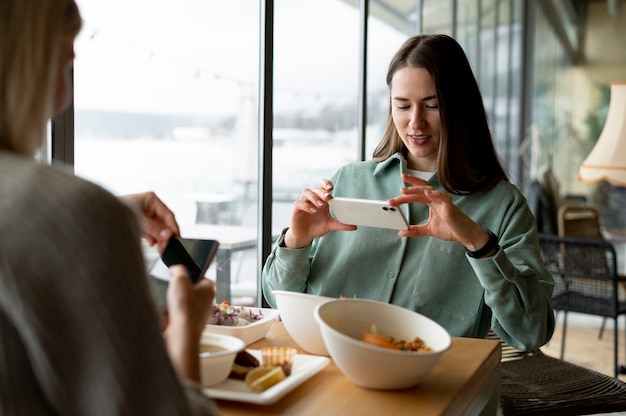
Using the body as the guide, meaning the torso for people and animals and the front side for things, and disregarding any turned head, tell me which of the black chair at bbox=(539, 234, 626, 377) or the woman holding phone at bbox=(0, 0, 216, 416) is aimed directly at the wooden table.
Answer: the woman holding phone

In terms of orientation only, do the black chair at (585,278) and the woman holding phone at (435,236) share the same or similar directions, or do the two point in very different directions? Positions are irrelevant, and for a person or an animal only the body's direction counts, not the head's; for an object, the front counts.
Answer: very different directions

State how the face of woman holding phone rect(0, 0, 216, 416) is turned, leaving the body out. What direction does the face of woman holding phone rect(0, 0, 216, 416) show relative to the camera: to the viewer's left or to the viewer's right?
to the viewer's right

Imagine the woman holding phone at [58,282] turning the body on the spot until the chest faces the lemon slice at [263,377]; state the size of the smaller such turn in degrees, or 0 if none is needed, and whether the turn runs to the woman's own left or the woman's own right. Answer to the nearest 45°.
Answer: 0° — they already face it

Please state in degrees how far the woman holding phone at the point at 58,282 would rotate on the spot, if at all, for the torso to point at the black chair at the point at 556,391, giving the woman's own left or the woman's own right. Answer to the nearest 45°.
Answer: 0° — they already face it

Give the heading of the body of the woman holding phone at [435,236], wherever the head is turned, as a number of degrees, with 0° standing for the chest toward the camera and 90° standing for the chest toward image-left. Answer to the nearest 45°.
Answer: approximately 45°

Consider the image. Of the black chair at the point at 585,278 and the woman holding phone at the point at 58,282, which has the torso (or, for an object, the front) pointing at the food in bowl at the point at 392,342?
the woman holding phone
